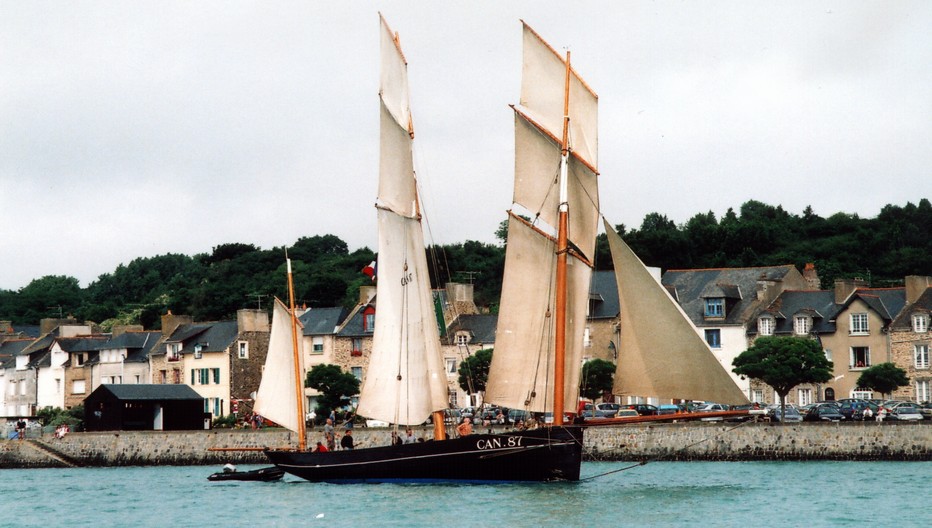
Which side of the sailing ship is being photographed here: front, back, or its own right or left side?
right
